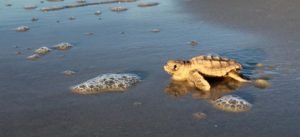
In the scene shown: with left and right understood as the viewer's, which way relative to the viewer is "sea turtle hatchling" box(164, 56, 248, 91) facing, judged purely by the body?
facing to the left of the viewer
